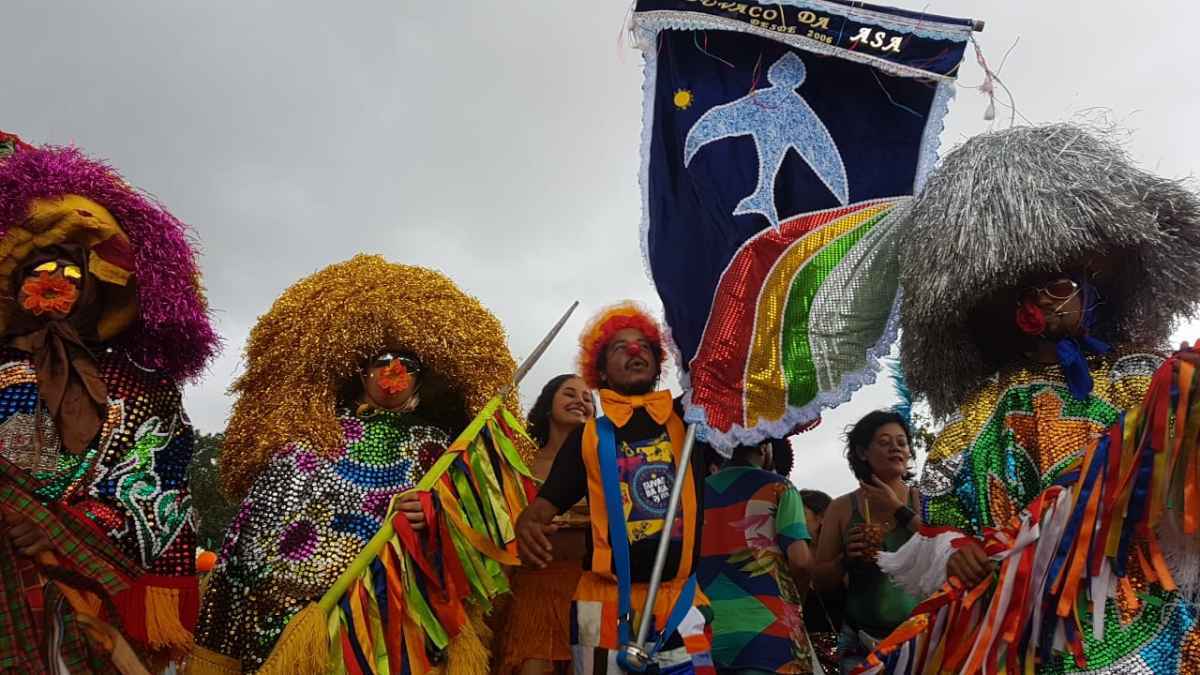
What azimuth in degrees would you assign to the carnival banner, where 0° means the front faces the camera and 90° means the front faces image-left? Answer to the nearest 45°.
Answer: approximately 0°

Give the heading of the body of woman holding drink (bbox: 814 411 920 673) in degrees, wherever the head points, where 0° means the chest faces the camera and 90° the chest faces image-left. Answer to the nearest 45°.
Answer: approximately 315°

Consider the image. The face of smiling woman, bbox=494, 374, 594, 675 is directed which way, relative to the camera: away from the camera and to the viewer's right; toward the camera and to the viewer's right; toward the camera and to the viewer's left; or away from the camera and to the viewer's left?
toward the camera and to the viewer's right

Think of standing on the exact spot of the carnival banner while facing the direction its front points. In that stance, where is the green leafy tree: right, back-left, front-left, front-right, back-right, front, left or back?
back-right

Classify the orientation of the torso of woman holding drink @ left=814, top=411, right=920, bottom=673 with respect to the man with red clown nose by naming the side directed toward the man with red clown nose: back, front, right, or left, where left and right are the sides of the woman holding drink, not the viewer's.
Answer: right

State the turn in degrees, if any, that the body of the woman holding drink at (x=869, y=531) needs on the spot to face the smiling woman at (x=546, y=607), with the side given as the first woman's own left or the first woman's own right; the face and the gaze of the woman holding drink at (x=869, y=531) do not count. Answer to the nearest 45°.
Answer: approximately 135° to the first woman's own right
